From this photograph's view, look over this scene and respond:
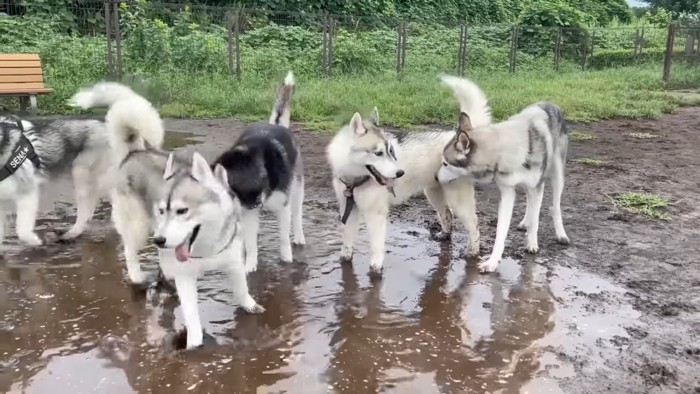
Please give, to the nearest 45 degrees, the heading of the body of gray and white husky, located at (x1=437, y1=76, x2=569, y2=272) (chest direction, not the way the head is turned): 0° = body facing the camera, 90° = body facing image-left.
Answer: approximately 45°

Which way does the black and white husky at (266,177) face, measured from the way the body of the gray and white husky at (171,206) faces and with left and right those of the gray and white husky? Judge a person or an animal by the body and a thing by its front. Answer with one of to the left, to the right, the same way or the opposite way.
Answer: to the right

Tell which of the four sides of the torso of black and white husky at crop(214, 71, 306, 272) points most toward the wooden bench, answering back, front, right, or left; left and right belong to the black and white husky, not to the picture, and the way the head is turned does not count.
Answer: right

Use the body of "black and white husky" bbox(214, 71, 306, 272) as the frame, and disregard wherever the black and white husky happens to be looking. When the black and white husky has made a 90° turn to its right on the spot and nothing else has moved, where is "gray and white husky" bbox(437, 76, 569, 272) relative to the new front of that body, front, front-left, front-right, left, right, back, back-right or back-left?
back-right

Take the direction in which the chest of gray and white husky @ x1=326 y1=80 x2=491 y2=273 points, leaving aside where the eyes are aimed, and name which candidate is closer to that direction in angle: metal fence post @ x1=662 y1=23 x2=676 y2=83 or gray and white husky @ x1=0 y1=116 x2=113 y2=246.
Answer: the gray and white husky

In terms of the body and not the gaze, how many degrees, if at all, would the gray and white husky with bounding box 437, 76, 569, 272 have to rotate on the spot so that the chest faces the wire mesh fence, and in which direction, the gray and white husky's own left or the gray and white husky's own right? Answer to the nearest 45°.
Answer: approximately 90° to the gray and white husky's own right

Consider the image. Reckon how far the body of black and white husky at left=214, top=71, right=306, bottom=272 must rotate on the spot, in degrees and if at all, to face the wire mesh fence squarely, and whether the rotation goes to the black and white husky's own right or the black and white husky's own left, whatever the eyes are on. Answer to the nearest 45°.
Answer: approximately 135° to the black and white husky's own right

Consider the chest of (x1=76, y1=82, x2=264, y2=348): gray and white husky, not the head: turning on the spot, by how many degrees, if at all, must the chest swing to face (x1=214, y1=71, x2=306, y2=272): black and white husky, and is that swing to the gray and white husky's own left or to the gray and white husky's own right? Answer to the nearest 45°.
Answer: approximately 90° to the gray and white husky's own left

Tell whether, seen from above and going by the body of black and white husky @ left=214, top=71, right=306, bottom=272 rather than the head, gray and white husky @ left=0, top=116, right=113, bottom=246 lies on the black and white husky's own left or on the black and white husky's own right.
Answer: on the black and white husky's own right

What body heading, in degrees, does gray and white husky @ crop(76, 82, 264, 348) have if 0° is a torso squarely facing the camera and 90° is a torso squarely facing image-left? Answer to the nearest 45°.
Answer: approximately 315°

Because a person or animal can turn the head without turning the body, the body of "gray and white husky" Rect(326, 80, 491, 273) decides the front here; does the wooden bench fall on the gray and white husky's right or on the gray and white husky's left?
on the gray and white husky's right
